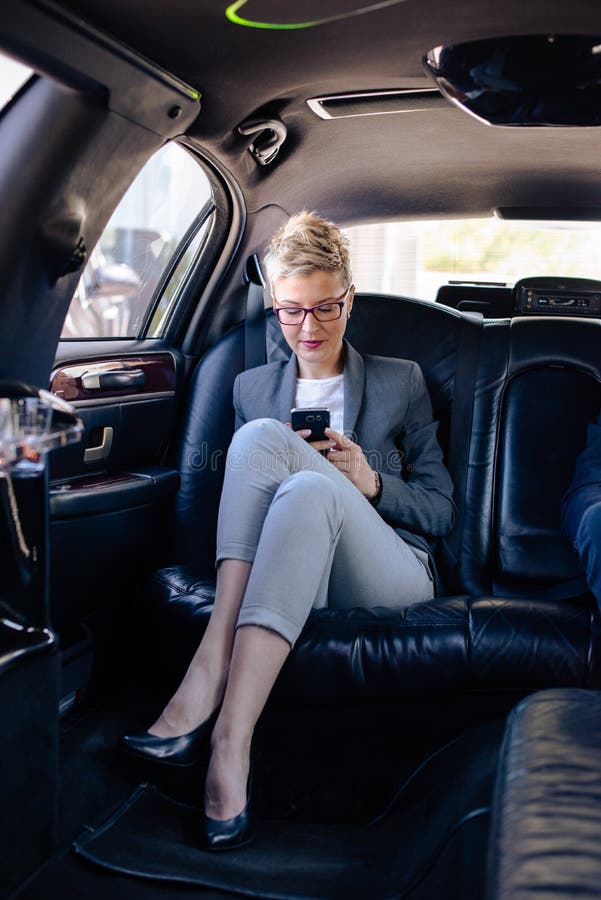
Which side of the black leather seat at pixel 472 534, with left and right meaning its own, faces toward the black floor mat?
front

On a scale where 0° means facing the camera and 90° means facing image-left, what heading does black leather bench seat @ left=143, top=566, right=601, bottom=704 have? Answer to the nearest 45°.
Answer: approximately 0°

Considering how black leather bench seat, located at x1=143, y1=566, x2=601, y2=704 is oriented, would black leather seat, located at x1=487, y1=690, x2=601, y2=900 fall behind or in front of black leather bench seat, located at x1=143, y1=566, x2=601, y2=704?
in front
